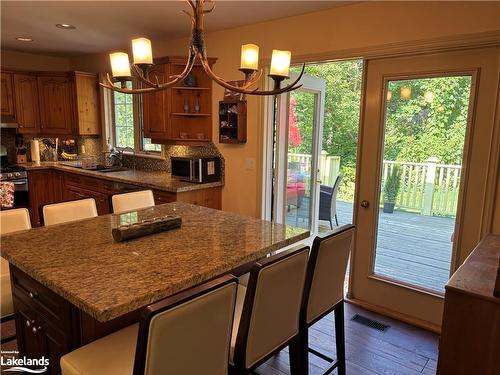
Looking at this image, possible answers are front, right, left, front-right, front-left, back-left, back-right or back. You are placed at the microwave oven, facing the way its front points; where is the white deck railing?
left

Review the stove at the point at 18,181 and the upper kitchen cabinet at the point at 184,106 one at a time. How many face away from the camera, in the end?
0

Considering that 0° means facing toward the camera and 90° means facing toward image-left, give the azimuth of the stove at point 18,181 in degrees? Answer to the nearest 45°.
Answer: approximately 0°

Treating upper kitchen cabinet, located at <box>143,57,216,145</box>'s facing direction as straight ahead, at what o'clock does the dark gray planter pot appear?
The dark gray planter pot is roughly at 9 o'clock from the upper kitchen cabinet.

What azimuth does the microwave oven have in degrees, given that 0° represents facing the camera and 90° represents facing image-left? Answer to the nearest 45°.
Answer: approximately 45°

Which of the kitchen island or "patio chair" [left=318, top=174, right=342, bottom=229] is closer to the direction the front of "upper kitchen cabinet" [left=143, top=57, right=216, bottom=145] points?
the kitchen island

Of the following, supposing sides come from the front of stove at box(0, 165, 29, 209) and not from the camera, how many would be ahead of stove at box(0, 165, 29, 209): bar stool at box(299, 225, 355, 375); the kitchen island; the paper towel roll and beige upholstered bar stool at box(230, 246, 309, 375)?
3

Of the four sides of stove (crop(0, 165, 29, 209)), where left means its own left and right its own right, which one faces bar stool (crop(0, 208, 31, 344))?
front

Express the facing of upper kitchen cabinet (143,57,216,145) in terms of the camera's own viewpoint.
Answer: facing the viewer and to the left of the viewer

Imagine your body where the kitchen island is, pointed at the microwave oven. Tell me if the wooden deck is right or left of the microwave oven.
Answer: right

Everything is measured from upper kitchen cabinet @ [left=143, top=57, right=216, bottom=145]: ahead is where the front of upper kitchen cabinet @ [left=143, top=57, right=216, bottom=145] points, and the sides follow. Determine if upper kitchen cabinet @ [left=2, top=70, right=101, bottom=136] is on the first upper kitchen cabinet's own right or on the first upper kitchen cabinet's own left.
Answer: on the first upper kitchen cabinet's own right

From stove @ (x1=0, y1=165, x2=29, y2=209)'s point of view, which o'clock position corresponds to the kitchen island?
The kitchen island is roughly at 12 o'clock from the stove.

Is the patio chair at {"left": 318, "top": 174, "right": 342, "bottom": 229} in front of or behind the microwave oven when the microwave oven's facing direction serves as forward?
behind

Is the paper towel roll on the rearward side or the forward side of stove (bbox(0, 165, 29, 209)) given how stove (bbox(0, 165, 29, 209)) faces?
on the rearward side

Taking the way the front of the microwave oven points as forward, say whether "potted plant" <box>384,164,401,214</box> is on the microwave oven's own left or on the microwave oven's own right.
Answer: on the microwave oven's own left

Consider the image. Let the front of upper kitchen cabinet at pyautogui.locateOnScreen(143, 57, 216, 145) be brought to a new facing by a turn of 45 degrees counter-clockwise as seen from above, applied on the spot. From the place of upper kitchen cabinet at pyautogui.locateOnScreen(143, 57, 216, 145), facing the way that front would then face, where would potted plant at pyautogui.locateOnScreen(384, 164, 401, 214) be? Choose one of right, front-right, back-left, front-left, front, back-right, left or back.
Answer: front-left
